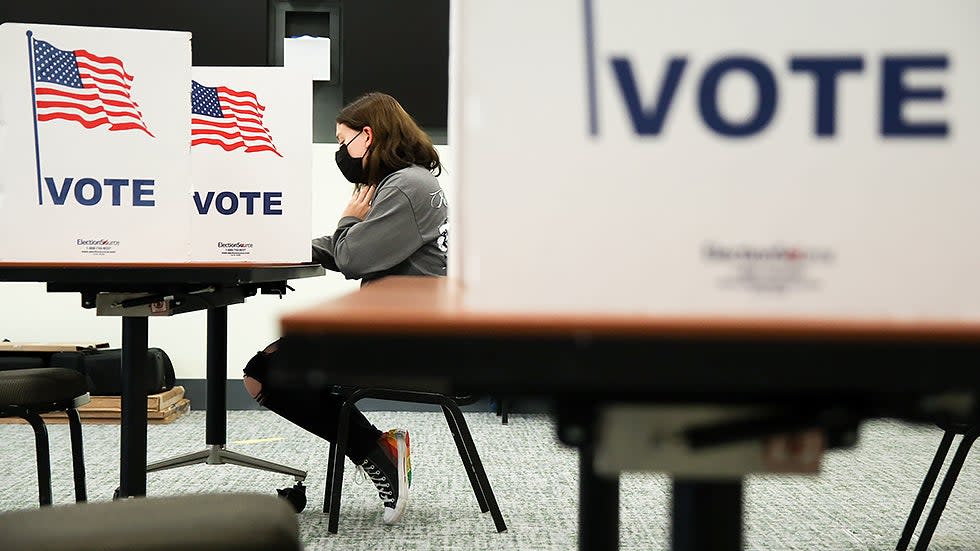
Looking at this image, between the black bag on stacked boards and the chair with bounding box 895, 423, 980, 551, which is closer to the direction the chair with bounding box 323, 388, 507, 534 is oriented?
the black bag on stacked boards

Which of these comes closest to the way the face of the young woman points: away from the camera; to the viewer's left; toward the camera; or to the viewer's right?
to the viewer's left

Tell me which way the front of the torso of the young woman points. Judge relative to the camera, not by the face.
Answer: to the viewer's left

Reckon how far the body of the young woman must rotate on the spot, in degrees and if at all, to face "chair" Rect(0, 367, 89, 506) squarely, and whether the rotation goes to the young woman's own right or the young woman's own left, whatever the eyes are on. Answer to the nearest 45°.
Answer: approximately 45° to the young woman's own left

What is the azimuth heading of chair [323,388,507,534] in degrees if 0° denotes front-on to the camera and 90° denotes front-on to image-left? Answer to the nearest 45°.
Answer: approximately 90°

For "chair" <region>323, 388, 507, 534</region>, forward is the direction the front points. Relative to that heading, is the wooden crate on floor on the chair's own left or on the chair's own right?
on the chair's own right

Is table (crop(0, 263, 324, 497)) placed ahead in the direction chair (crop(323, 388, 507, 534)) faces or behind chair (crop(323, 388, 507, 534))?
ahead

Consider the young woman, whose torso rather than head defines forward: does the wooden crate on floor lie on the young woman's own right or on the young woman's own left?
on the young woman's own right

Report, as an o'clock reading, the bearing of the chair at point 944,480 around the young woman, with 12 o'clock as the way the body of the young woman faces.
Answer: The chair is roughly at 7 o'clock from the young woman.

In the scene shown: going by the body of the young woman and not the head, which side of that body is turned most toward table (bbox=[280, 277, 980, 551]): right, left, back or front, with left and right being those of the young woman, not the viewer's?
left

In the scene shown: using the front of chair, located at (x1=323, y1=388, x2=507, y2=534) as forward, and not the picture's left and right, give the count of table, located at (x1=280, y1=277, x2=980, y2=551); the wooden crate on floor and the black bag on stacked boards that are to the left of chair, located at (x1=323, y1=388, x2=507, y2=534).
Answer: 1
